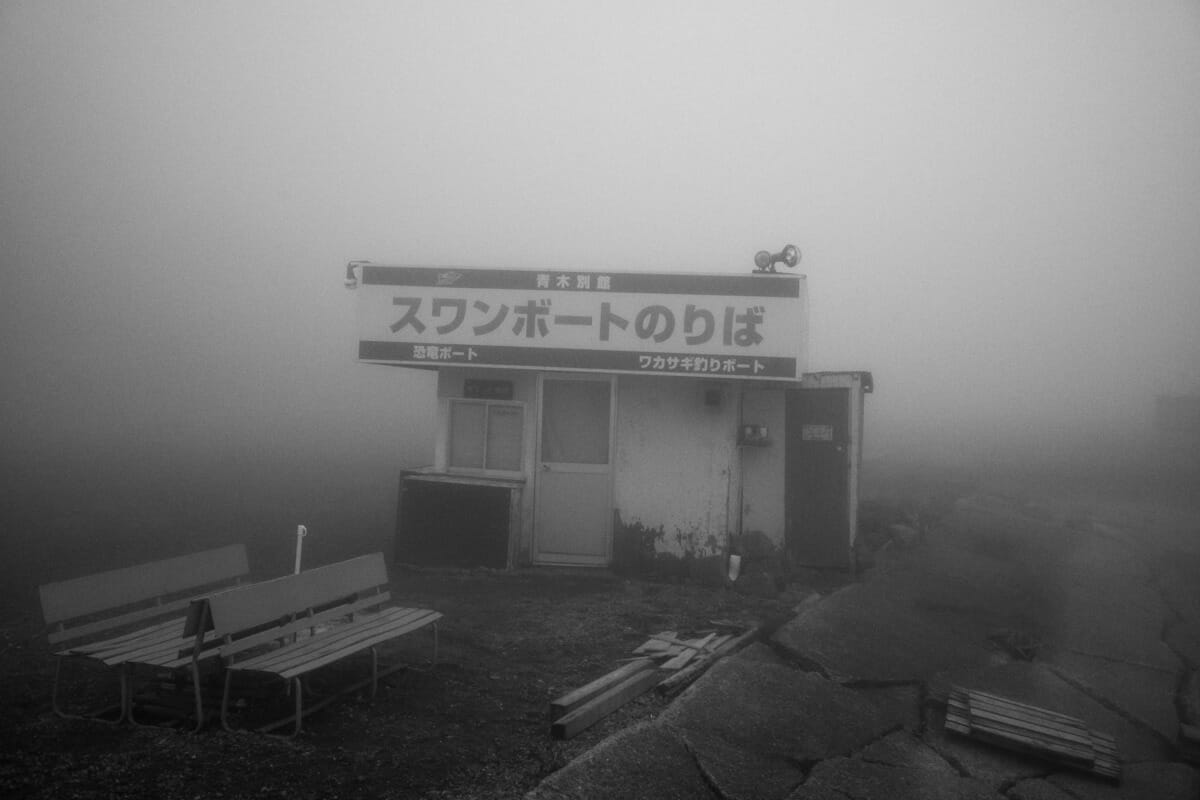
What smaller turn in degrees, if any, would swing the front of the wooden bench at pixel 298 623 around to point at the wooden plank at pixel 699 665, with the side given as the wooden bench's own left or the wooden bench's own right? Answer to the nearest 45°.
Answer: approximately 45° to the wooden bench's own left

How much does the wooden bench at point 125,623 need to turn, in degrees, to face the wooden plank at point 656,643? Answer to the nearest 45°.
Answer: approximately 45° to its left

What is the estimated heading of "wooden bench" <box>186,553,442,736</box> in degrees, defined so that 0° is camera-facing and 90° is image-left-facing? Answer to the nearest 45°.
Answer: approximately 315°

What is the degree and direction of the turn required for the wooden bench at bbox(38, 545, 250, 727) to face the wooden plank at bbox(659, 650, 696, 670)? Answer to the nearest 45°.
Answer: approximately 45° to its left

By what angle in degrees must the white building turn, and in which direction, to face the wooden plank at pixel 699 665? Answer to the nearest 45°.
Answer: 0° — it already faces it

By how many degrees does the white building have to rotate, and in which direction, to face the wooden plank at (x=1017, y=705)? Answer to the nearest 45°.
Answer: approximately 45° to its left
